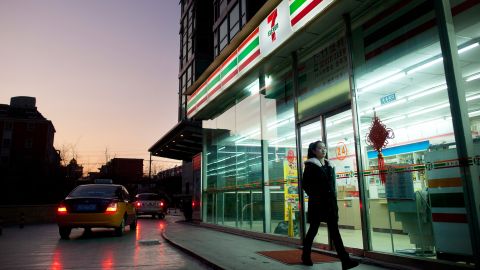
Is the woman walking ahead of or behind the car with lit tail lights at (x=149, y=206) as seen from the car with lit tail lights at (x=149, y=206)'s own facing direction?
behind

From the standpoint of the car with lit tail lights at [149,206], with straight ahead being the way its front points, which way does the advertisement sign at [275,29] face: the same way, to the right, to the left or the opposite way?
to the left

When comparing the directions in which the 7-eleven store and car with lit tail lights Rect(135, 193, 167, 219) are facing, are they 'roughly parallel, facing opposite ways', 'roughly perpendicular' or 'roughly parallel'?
roughly perpendicular

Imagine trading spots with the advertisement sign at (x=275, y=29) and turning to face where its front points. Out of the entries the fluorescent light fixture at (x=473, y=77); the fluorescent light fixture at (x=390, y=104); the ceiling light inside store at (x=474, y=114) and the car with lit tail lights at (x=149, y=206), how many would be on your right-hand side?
1

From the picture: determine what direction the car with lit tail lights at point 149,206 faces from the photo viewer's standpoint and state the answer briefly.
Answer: facing away from the viewer

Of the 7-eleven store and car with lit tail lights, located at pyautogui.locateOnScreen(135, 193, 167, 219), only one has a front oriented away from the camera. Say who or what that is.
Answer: the car with lit tail lights

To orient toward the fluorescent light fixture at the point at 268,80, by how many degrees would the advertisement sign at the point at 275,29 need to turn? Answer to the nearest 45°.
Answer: approximately 135° to its right

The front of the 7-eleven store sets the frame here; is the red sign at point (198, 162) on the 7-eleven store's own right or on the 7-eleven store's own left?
on the 7-eleven store's own right

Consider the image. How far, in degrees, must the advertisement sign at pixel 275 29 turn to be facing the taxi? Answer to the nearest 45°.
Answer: approximately 45° to its right

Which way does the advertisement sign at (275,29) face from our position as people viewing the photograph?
facing the viewer and to the left of the viewer
